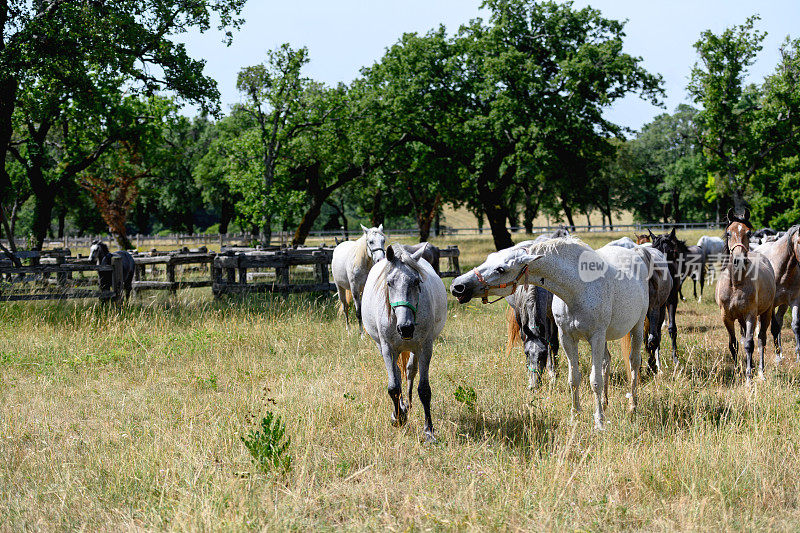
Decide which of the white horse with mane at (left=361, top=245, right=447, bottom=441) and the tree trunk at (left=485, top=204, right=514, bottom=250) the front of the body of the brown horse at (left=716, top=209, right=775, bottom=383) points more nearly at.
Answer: the white horse with mane

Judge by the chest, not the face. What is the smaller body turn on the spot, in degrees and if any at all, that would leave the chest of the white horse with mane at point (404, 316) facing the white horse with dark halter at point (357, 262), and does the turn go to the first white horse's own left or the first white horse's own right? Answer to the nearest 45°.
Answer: approximately 180°

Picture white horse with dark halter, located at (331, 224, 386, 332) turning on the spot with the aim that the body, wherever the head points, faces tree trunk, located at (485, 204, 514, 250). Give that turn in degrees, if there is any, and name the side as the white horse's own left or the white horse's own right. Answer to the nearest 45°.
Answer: approximately 135° to the white horse's own left

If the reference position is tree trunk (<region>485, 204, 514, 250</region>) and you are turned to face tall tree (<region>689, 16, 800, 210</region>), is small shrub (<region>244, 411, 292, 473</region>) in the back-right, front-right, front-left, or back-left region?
back-right

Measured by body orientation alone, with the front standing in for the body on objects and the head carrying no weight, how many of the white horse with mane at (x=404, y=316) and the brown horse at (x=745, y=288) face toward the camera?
2

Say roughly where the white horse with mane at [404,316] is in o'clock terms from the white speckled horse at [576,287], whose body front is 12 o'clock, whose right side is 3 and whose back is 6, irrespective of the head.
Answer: The white horse with mane is roughly at 1 o'clock from the white speckled horse.

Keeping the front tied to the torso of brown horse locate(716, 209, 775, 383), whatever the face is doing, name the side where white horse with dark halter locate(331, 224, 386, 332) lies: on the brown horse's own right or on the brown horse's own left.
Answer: on the brown horse's own right

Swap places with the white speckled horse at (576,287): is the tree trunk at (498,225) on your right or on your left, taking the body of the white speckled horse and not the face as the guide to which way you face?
on your right
